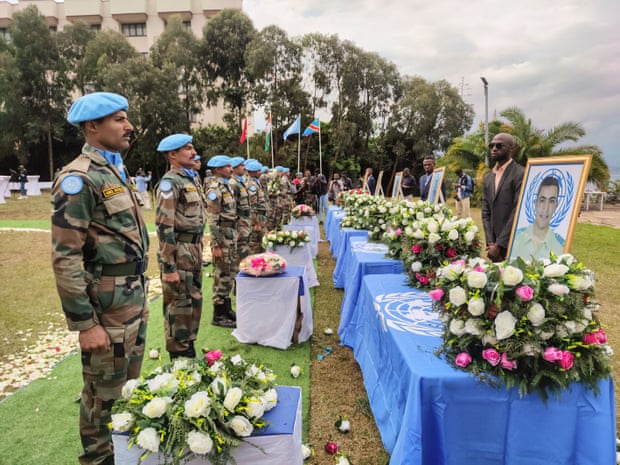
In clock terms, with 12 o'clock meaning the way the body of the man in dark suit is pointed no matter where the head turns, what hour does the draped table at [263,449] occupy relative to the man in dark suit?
The draped table is roughly at 11 o'clock from the man in dark suit.

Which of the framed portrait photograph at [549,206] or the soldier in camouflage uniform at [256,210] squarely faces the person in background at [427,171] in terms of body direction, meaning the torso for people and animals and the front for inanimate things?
the soldier in camouflage uniform

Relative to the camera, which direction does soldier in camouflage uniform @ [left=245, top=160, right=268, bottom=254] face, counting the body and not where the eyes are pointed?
to the viewer's right

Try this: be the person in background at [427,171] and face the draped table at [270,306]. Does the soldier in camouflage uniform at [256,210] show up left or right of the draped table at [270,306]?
right

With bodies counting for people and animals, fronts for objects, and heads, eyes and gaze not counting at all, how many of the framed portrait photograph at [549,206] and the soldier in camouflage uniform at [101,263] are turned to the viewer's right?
1

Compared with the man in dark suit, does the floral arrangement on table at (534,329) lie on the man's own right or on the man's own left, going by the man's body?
on the man's own left

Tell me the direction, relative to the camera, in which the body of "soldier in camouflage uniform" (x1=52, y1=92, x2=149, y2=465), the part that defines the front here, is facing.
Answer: to the viewer's right

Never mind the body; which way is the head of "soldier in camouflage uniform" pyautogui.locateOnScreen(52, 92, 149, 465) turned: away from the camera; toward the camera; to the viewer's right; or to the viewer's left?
to the viewer's right

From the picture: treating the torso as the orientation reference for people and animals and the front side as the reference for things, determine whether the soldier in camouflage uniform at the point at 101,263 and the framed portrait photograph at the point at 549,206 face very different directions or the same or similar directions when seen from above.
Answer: very different directions

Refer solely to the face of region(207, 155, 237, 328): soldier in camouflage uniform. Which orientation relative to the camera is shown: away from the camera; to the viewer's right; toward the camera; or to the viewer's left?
to the viewer's right
